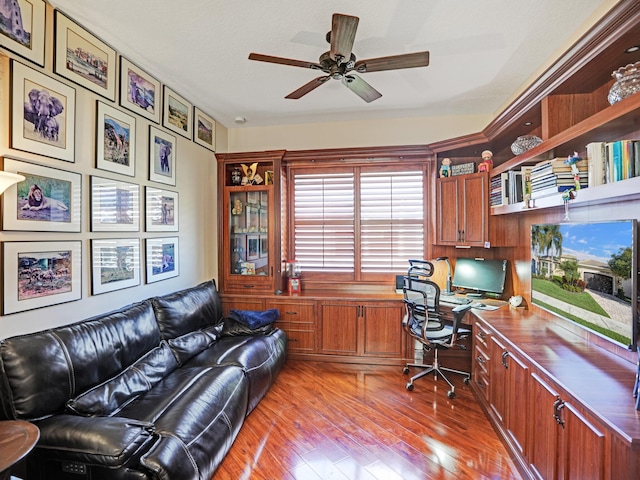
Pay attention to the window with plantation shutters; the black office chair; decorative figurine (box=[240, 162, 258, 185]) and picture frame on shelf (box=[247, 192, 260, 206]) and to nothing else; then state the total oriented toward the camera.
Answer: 3

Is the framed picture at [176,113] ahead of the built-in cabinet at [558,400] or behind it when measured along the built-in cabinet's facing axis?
ahead

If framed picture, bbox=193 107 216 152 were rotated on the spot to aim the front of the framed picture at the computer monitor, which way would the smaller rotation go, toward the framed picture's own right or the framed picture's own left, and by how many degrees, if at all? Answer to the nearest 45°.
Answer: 0° — it already faces it

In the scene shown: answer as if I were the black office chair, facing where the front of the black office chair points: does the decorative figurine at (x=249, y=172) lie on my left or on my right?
on my left

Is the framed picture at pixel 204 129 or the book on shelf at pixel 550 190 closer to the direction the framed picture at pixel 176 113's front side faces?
the book on shelf

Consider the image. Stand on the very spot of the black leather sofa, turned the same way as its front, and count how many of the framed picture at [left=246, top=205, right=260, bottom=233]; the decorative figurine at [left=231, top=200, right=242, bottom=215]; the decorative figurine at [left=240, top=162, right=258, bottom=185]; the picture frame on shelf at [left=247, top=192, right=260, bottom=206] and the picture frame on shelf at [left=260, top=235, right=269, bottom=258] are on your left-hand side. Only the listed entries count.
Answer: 5

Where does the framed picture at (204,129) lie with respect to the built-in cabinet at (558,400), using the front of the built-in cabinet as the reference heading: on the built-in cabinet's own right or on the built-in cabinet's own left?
on the built-in cabinet's own right

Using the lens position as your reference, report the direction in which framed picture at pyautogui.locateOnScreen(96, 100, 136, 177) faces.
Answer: facing the viewer and to the right of the viewer

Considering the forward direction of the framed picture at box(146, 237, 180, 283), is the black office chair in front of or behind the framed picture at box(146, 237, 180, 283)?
in front

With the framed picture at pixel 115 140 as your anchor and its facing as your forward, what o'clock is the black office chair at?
The black office chair is roughly at 11 o'clock from the framed picture.

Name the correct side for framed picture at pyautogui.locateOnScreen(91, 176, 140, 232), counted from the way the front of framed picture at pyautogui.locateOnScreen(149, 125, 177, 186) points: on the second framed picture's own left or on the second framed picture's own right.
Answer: on the second framed picture's own right

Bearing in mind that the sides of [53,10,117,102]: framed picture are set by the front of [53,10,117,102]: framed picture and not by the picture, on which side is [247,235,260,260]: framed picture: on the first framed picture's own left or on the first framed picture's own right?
on the first framed picture's own left
